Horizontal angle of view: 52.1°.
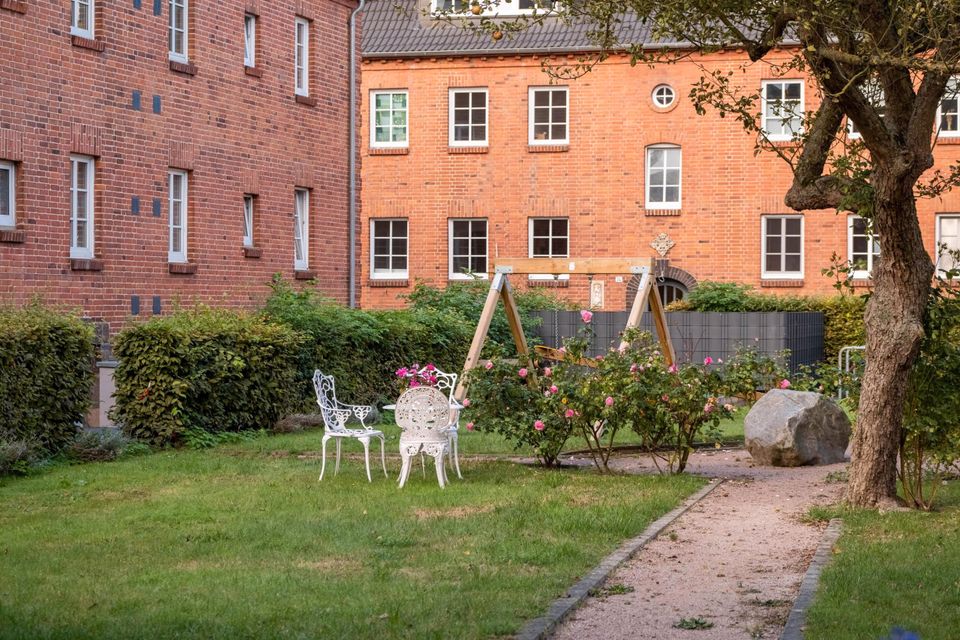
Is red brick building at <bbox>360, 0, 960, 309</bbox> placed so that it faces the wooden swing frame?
yes

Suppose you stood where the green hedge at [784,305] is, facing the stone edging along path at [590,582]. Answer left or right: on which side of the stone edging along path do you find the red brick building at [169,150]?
right

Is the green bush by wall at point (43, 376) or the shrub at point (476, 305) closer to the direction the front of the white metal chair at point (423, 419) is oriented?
the shrub

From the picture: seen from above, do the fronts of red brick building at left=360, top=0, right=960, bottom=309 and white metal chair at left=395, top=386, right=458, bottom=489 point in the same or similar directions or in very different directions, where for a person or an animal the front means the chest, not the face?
very different directions

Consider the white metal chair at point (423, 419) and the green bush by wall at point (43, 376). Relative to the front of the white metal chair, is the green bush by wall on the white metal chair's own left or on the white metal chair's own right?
on the white metal chair's own left

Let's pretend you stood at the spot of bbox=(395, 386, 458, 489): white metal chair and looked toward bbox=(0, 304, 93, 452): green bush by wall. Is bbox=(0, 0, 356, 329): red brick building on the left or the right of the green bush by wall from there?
right

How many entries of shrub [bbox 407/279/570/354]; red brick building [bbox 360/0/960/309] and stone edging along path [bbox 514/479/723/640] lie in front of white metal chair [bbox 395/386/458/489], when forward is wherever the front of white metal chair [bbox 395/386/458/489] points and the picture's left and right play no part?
2

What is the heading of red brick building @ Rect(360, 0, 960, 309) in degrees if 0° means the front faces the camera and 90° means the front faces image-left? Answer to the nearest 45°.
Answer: approximately 0°

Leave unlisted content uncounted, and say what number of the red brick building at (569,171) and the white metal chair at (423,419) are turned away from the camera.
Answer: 1

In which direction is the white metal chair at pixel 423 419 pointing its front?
away from the camera

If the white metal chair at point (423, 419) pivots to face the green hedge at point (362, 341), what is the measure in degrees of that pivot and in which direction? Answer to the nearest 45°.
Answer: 0° — it already faces it

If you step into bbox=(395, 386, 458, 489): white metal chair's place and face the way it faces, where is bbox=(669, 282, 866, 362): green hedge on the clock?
The green hedge is roughly at 1 o'clock from the white metal chair.
